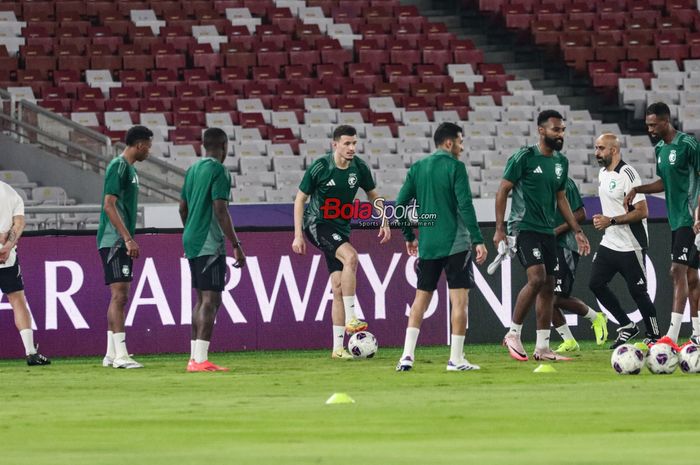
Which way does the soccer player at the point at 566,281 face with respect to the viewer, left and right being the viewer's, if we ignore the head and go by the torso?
facing to the left of the viewer

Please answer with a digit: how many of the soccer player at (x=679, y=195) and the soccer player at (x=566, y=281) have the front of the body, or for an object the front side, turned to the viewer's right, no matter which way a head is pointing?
0

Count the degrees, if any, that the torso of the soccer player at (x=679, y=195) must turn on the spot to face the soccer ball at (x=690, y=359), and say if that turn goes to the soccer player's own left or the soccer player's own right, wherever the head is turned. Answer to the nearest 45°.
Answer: approximately 45° to the soccer player's own left

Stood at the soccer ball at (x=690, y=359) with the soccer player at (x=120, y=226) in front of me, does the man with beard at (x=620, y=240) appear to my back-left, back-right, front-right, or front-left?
front-right

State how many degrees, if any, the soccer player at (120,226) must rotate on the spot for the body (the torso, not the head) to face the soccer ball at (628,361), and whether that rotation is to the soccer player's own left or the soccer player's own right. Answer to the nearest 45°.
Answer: approximately 45° to the soccer player's own right

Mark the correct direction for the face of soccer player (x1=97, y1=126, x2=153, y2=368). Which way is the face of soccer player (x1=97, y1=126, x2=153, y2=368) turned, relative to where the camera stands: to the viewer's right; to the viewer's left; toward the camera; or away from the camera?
to the viewer's right

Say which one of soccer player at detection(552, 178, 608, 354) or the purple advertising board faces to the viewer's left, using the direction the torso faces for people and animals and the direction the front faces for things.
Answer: the soccer player

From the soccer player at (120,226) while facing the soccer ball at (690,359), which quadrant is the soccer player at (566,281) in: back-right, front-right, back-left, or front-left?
front-left

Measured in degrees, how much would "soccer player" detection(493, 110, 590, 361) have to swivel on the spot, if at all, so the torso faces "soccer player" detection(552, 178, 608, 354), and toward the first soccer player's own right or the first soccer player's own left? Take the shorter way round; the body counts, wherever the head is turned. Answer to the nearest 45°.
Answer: approximately 135° to the first soccer player's own left

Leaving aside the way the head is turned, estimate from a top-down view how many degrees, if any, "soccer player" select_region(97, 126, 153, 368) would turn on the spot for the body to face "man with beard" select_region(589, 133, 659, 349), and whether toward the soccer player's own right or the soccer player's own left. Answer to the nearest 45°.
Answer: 0° — they already face them

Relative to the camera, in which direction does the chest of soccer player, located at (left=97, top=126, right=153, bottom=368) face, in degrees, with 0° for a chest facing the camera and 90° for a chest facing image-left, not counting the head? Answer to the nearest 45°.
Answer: approximately 270°
